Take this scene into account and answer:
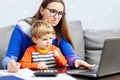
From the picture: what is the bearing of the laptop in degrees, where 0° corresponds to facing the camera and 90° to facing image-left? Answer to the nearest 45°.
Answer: approximately 135°

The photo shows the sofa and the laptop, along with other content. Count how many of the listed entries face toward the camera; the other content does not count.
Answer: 1

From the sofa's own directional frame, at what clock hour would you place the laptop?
The laptop is roughly at 12 o'clock from the sofa.

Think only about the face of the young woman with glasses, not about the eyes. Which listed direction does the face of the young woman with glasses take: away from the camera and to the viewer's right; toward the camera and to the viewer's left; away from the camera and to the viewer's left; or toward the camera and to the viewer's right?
toward the camera and to the viewer's right

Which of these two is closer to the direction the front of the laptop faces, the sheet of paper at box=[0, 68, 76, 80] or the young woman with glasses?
the young woman with glasses

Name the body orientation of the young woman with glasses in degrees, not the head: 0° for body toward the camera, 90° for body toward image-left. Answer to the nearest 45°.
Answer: approximately 315°
